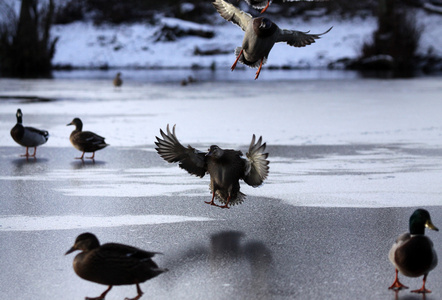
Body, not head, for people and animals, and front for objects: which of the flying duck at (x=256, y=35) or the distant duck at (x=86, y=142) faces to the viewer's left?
the distant duck

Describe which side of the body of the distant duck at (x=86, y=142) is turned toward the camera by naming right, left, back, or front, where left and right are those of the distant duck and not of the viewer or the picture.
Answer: left

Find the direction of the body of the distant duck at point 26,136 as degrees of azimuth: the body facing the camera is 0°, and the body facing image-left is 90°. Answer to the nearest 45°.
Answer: approximately 90°

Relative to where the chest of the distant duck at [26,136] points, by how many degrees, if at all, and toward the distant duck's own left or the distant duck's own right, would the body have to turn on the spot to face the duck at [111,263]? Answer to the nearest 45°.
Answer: approximately 90° to the distant duck's own left

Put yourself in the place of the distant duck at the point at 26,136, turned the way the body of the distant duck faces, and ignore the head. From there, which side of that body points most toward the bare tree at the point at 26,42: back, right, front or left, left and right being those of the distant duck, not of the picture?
right

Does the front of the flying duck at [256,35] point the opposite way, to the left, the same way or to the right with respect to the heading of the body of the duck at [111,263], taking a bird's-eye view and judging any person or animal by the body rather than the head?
to the left

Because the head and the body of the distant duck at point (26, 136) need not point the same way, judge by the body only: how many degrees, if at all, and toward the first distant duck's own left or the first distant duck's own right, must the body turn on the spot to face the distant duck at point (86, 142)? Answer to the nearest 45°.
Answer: approximately 135° to the first distant duck's own left

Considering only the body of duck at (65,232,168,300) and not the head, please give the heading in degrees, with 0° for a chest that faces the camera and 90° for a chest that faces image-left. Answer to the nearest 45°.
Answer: approximately 90°

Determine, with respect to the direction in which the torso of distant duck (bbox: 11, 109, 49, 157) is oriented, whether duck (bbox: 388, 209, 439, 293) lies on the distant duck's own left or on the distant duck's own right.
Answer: on the distant duck's own left
